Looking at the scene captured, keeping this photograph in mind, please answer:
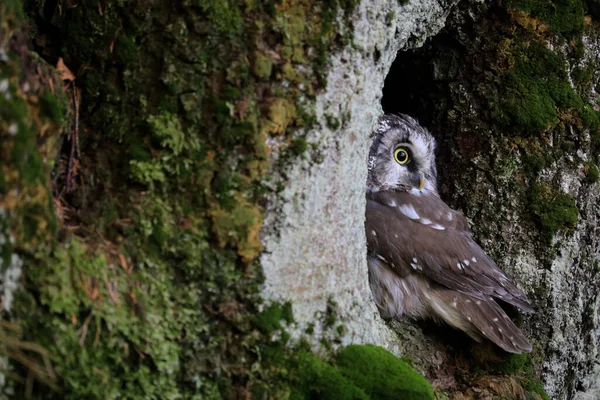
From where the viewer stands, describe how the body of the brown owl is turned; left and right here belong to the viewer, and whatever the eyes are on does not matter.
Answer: facing to the left of the viewer

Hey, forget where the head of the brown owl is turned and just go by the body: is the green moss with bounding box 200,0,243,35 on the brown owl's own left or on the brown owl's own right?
on the brown owl's own left
